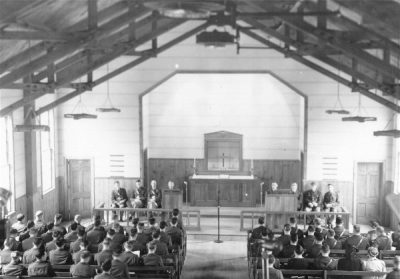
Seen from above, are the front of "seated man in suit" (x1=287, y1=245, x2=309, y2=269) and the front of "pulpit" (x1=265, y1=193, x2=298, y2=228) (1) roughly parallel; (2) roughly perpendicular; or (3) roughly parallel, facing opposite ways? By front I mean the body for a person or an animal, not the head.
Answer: roughly parallel, facing opposite ways

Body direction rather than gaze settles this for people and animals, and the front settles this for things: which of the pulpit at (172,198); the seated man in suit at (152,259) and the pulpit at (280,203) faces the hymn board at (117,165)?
the seated man in suit

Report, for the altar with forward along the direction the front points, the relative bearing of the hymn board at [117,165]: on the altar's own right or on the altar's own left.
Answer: on the altar's own right

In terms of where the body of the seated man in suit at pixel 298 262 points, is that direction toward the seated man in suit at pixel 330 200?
yes

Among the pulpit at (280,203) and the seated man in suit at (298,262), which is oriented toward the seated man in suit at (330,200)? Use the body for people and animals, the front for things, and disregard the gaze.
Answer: the seated man in suit at (298,262)

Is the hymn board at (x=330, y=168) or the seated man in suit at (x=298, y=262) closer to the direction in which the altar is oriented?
the seated man in suit

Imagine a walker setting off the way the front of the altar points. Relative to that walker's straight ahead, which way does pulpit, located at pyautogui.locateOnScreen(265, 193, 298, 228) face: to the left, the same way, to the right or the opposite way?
the same way

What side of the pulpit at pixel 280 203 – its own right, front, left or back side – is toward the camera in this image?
front

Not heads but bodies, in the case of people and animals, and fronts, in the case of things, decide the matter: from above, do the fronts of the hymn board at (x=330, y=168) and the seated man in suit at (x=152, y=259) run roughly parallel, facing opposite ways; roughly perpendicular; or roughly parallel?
roughly parallel, facing opposite ways

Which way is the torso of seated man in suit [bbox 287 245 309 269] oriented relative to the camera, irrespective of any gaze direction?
away from the camera

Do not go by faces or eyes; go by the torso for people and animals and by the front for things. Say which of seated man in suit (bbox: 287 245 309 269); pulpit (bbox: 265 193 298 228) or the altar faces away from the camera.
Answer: the seated man in suit

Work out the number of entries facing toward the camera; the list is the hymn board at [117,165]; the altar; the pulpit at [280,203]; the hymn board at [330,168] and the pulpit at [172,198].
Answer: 5

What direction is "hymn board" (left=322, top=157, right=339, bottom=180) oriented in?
toward the camera

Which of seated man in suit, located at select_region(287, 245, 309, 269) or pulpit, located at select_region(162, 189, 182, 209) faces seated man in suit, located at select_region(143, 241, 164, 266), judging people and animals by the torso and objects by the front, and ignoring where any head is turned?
the pulpit

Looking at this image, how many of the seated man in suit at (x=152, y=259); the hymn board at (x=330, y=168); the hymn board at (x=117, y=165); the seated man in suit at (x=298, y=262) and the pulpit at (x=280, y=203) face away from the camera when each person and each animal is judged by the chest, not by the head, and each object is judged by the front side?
2

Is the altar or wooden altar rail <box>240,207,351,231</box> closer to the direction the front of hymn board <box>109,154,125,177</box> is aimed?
the wooden altar rail

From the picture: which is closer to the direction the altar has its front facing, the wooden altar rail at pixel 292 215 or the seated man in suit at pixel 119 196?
the wooden altar rail

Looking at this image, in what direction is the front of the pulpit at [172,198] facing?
toward the camera

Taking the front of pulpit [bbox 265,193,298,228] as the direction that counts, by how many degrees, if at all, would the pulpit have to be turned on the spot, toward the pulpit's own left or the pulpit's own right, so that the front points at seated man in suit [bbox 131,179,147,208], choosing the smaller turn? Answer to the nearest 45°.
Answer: approximately 90° to the pulpit's own right
